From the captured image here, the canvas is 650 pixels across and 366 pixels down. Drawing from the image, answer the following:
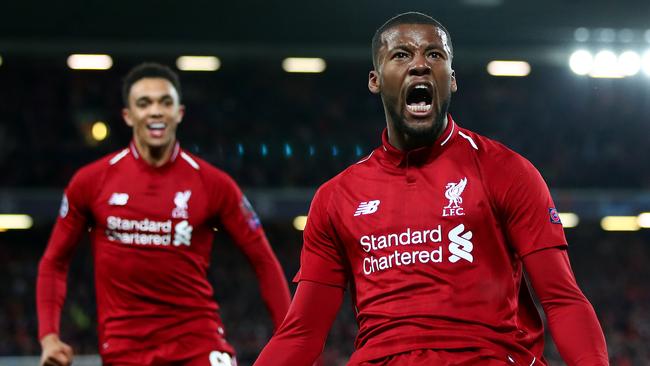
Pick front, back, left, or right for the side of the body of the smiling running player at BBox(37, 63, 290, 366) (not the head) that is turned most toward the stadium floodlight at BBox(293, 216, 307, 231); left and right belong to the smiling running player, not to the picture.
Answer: back

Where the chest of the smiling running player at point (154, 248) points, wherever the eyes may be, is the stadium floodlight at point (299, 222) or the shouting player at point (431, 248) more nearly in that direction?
the shouting player

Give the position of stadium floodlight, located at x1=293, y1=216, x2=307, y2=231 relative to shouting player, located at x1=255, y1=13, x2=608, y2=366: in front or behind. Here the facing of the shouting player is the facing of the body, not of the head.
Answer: behind

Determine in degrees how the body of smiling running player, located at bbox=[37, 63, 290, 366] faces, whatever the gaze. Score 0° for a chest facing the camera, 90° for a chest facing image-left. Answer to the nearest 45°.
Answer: approximately 0°
